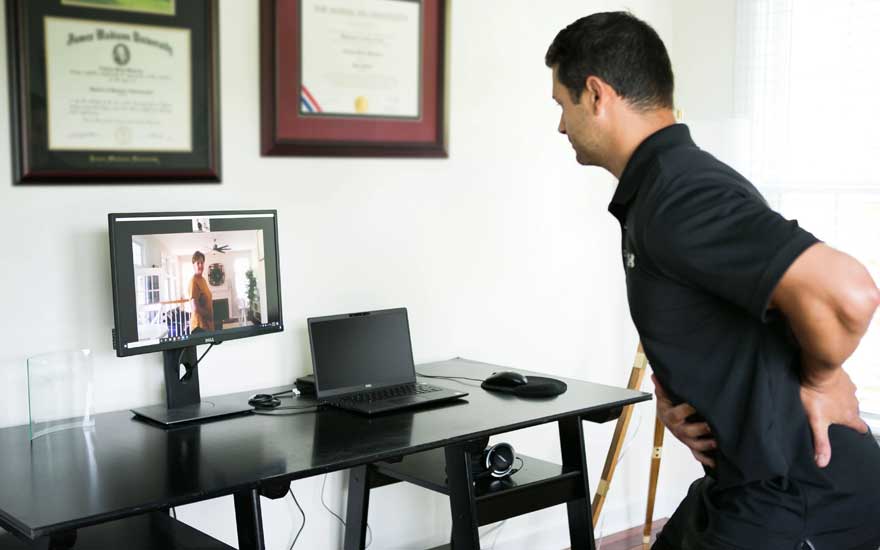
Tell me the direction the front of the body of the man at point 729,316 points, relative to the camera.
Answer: to the viewer's left

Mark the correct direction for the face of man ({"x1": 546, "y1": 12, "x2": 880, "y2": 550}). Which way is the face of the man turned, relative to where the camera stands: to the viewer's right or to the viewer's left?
to the viewer's left

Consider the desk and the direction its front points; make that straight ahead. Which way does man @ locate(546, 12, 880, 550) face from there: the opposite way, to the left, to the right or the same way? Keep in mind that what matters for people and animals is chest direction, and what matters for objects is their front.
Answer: the opposite way

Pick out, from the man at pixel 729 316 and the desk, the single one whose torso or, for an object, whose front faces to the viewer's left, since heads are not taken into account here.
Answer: the man

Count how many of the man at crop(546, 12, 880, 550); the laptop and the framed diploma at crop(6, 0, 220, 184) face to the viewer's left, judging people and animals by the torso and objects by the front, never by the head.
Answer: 1

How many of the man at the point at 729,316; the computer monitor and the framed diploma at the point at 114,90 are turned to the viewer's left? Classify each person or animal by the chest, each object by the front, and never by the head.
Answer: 1

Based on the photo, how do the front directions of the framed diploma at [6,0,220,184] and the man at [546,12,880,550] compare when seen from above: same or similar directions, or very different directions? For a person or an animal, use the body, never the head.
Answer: very different directions

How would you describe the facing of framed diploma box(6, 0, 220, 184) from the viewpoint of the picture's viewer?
facing the viewer and to the right of the viewer
